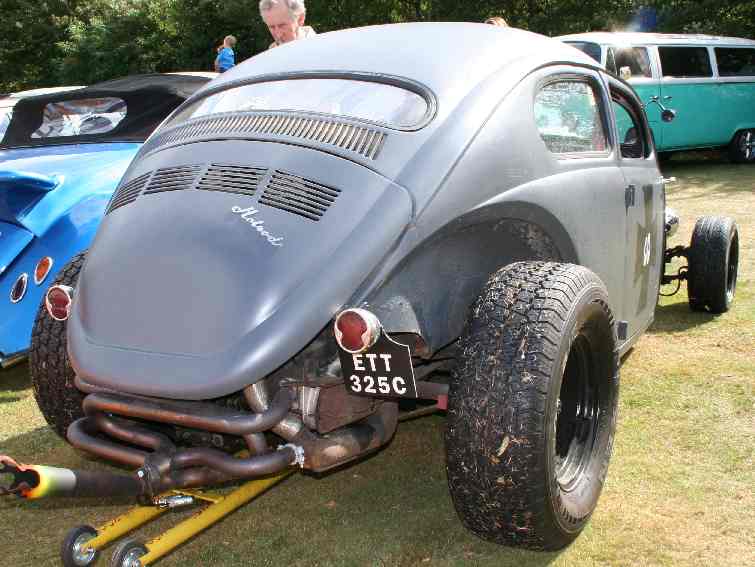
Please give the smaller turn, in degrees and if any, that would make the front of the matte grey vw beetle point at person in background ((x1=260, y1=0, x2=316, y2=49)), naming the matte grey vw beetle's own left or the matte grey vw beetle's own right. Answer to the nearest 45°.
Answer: approximately 45° to the matte grey vw beetle's own left

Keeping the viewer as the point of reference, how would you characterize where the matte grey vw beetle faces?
facing away from the viewer and to the right of the viewer

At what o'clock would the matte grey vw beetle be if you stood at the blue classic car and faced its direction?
The matte grey vw beetle is roughly at 4 o'clock from the blue classic car.

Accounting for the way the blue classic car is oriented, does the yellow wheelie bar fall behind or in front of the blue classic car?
behind

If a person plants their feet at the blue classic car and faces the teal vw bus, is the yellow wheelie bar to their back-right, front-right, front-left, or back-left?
back-right
